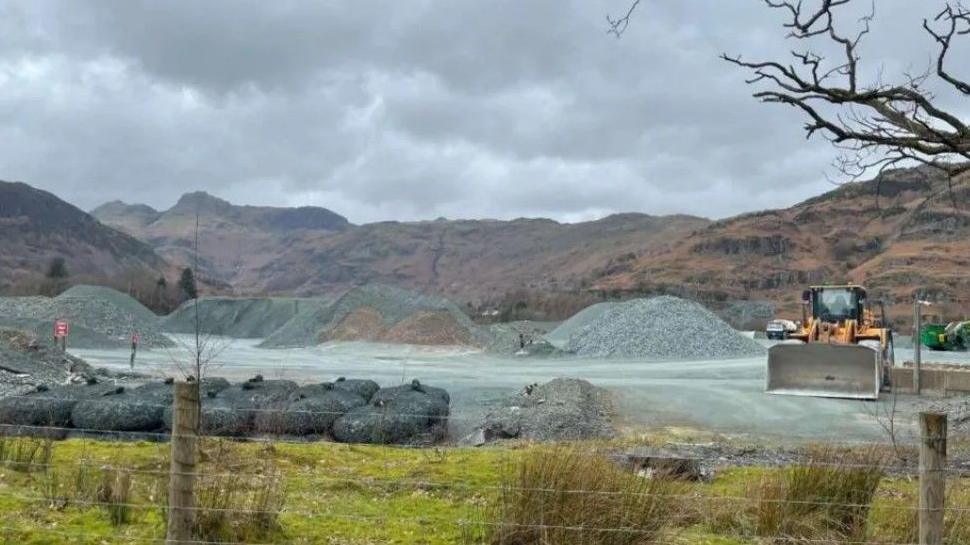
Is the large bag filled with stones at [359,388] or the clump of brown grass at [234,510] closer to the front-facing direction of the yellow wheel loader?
the clump of brown grass

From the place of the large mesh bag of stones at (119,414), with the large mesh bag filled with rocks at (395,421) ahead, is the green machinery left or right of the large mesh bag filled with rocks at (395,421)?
left

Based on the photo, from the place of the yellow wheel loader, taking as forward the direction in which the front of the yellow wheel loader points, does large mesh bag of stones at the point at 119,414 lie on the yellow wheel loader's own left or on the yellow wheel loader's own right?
on the yellow wheel loader's own right

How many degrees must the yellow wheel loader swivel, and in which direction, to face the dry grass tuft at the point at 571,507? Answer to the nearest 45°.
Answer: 0° — it already faces it

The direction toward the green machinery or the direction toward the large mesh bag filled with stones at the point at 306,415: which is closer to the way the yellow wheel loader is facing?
the large mesh bag filled with stones

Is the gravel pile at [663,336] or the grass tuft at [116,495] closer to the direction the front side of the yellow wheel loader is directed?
the grass tuft

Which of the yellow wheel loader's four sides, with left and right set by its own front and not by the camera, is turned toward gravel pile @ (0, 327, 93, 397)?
right

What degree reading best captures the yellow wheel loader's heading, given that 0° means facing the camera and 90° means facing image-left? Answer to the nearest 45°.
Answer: approximately 0°

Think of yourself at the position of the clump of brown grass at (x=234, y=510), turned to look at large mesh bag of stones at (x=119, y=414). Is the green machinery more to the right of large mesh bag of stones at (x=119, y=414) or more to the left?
right

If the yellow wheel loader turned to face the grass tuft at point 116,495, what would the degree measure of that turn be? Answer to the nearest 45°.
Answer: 0° — it already faces it

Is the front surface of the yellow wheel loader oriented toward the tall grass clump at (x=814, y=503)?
yes
